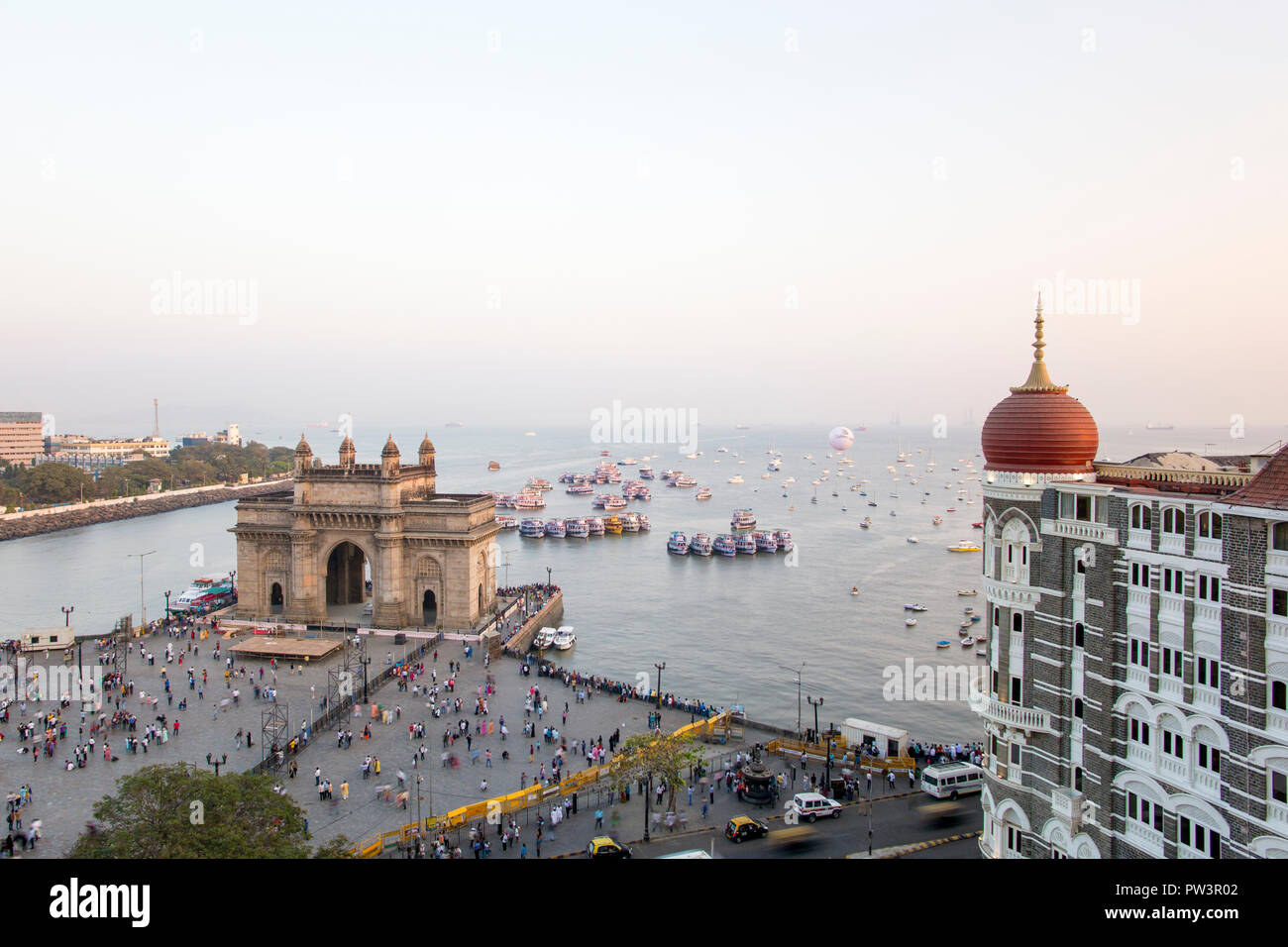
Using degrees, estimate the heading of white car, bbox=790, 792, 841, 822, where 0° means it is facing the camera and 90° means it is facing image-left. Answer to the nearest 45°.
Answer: approximately 225°

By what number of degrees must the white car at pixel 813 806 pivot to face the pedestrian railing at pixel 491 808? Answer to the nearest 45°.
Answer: approximately 135° to its left

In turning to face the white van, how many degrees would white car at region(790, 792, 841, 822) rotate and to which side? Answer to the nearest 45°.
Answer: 0° — it already faces it

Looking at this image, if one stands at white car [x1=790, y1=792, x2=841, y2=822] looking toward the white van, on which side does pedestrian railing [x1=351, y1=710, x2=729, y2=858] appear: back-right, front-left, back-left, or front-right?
back-left

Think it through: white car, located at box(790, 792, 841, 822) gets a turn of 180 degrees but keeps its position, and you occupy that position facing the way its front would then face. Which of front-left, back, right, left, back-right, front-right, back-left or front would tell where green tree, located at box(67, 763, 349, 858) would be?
front

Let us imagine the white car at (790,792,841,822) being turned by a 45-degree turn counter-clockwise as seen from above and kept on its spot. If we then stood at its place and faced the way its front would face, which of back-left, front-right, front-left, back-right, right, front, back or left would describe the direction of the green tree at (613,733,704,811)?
left
